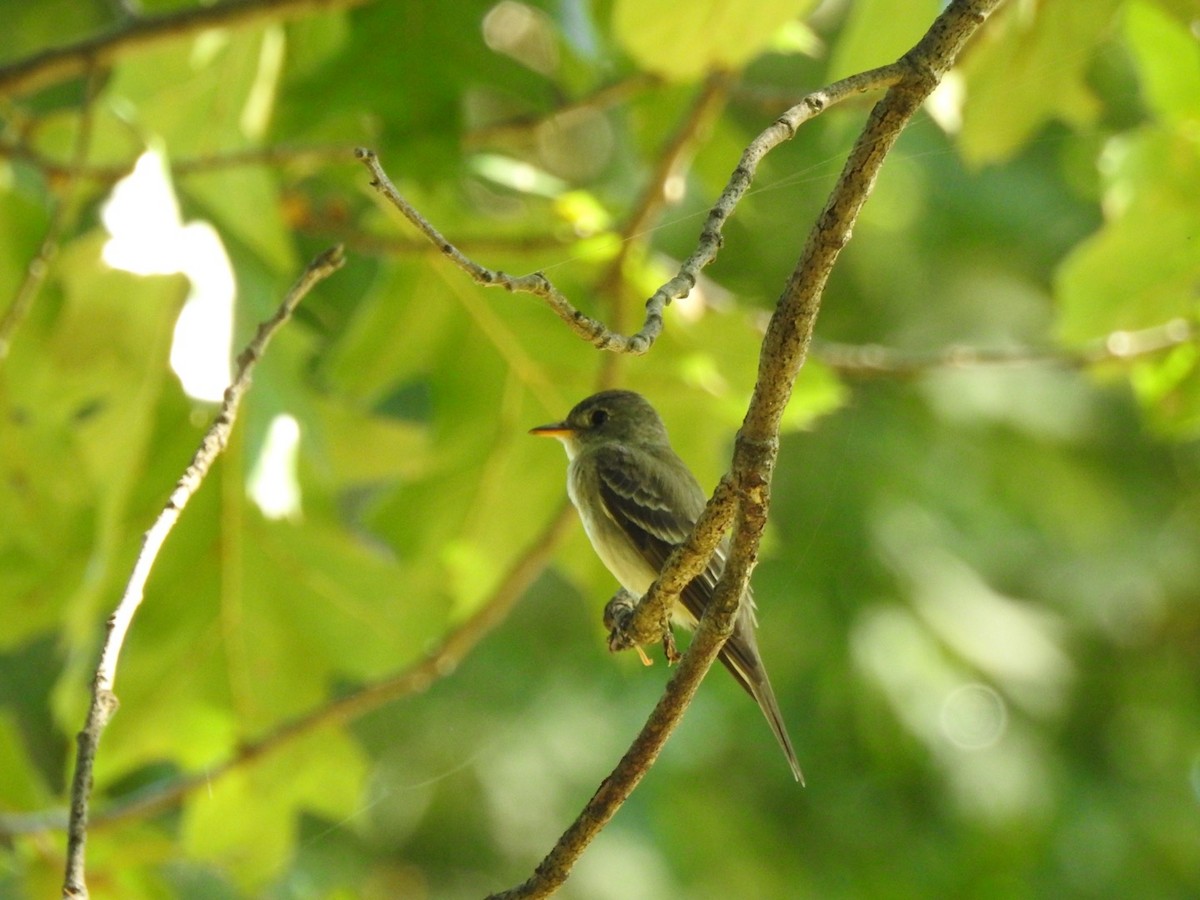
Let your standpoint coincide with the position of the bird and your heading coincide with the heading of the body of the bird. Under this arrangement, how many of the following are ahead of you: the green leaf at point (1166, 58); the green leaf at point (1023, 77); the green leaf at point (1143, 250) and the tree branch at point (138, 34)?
1

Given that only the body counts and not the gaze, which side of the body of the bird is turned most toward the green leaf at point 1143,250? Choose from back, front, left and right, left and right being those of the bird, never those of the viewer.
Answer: back

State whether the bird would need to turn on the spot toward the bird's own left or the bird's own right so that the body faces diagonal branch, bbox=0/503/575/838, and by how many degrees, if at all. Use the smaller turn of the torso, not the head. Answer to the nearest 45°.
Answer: approximately 45° to the bird's own right

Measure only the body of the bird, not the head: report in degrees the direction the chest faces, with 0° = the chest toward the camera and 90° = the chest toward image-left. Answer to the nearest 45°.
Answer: approximately 90°

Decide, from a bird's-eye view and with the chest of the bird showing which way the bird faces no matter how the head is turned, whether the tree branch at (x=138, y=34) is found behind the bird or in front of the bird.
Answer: in front
